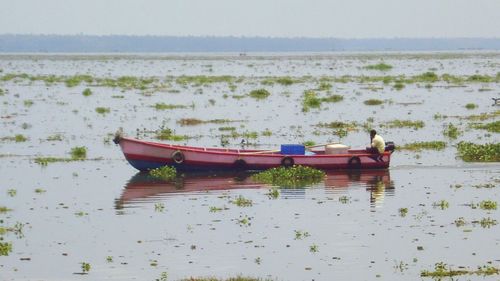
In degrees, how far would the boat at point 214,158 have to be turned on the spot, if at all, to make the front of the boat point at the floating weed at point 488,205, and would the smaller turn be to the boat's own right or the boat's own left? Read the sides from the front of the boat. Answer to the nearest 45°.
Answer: approximately 135° to the boat's own left

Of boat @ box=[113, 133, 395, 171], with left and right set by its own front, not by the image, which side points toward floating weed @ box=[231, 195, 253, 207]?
left

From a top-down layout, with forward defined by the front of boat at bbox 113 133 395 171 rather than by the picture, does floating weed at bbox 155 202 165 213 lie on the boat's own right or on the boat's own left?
on the boat's own left

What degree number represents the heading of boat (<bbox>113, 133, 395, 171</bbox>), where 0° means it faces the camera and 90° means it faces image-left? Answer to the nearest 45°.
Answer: approximately 90°

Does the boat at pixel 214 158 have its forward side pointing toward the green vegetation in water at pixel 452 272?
no

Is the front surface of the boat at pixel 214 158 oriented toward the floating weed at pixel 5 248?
no

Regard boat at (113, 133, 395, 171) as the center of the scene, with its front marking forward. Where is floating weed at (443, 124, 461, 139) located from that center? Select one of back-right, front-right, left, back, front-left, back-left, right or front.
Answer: back-right

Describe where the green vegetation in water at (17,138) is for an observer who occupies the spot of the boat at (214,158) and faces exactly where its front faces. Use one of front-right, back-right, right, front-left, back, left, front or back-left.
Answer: front-right

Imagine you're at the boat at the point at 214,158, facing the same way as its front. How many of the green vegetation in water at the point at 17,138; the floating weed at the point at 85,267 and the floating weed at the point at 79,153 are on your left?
1

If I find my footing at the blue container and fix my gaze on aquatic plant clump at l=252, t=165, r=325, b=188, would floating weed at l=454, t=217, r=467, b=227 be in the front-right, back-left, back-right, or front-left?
front-left

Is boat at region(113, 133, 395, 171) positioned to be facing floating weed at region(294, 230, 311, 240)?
no

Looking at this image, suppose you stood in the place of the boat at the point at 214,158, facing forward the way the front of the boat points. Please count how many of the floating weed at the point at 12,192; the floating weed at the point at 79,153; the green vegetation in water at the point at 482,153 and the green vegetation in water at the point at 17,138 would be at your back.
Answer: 1

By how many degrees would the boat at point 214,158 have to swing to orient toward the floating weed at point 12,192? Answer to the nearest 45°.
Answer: approximately 45° to its left

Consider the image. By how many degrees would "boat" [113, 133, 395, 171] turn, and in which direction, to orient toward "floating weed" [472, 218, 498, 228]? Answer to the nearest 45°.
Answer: approximately 135° to its left

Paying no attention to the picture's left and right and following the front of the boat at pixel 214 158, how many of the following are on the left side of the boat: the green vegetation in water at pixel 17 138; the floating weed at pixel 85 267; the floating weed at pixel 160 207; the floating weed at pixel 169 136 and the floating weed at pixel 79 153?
2
